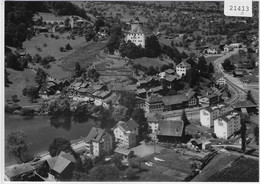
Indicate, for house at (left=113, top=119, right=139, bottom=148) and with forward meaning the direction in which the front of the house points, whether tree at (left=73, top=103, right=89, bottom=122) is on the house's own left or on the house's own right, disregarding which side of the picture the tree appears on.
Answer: on the house's own right

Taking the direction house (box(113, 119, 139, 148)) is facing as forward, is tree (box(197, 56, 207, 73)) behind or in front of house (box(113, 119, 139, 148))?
behind

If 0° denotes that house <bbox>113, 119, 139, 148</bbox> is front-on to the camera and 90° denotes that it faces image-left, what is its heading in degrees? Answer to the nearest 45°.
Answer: approximately 45°

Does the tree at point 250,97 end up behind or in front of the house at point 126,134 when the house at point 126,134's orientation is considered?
behind

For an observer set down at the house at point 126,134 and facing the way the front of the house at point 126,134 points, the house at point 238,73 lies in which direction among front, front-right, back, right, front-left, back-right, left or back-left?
back

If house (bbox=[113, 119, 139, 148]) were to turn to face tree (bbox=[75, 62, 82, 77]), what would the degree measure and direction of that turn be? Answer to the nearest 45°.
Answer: approximately 90° to its right

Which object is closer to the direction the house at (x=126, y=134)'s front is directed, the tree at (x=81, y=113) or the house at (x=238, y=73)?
the tree

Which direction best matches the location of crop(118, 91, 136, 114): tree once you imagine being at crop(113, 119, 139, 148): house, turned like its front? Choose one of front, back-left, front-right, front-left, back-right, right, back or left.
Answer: back-right

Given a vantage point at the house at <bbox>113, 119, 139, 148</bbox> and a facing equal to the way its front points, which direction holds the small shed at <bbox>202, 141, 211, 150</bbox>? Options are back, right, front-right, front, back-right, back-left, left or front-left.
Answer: back-left
